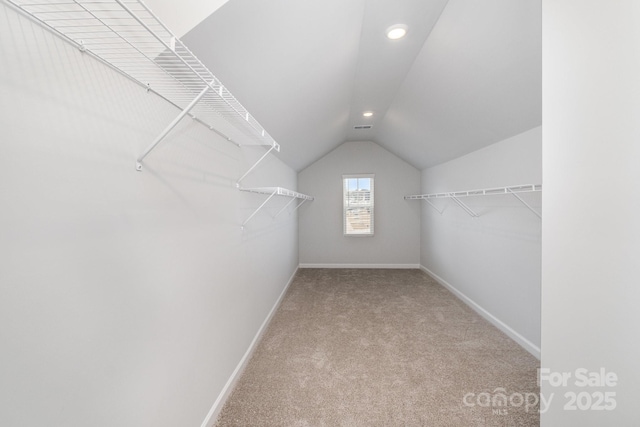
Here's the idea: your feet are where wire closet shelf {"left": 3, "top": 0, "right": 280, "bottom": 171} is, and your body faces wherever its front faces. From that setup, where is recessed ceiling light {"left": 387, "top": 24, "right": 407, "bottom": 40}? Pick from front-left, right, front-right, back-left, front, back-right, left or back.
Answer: front

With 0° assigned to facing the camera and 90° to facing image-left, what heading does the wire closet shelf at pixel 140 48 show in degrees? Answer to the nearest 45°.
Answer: approximately 270°
